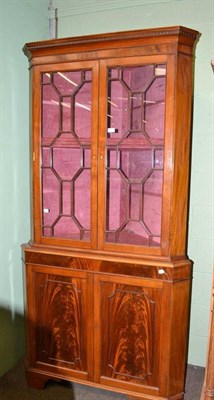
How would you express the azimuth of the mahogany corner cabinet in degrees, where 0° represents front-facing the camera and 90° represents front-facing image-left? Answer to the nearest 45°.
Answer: approximately 45°
